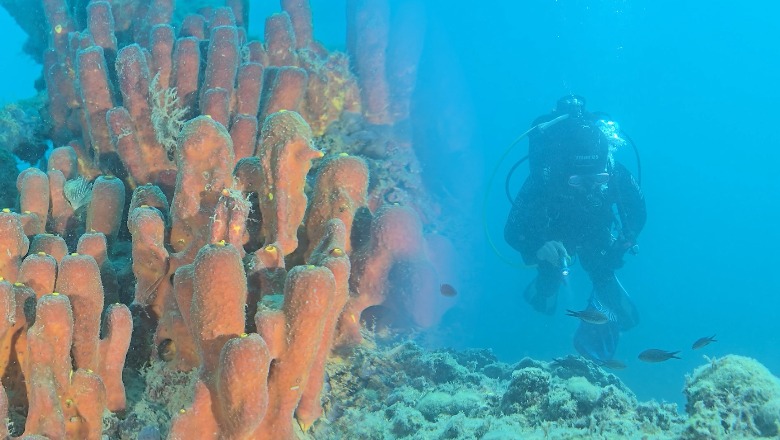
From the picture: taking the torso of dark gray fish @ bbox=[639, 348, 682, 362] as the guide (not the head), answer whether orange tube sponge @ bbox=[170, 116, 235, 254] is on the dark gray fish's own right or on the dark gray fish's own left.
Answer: on the dark gray fish's own left

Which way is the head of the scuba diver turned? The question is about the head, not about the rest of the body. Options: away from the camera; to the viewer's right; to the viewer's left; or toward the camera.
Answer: toward the camera

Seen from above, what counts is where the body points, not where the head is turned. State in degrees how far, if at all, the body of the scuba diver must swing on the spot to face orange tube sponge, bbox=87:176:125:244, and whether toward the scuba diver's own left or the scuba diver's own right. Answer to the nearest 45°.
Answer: approximately 45° to the scuba diver's own right

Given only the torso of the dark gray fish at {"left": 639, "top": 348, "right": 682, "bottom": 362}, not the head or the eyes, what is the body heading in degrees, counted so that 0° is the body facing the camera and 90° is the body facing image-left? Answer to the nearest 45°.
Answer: approximately 90°

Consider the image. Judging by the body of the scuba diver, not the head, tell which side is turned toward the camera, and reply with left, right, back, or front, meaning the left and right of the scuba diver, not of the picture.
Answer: front

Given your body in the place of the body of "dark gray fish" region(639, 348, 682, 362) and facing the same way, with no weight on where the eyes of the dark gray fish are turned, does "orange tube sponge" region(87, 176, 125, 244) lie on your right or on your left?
on your left

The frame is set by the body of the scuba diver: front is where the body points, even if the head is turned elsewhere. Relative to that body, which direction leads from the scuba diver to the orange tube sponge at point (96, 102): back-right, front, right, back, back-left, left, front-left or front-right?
front-right

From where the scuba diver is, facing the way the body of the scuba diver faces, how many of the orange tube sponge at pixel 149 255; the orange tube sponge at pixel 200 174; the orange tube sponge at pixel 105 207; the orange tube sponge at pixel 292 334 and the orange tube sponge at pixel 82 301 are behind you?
0

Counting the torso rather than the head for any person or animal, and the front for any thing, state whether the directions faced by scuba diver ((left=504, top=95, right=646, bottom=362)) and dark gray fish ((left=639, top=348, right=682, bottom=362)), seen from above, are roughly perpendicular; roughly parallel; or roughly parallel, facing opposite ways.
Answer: roughly perpendicular

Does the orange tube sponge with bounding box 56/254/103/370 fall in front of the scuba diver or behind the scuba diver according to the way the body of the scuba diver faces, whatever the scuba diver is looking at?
in front

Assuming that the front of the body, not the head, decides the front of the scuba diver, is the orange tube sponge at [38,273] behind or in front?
in front
